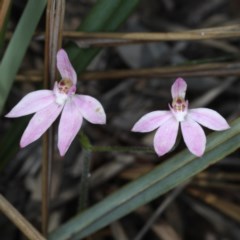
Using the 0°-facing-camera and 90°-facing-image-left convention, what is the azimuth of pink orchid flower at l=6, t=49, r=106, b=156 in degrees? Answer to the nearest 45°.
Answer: approximately 0°

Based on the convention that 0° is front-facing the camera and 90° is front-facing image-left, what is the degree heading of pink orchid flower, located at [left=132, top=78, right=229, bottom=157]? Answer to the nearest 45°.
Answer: approximately 0°

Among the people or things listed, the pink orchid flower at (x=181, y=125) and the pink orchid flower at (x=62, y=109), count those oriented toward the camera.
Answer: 2
